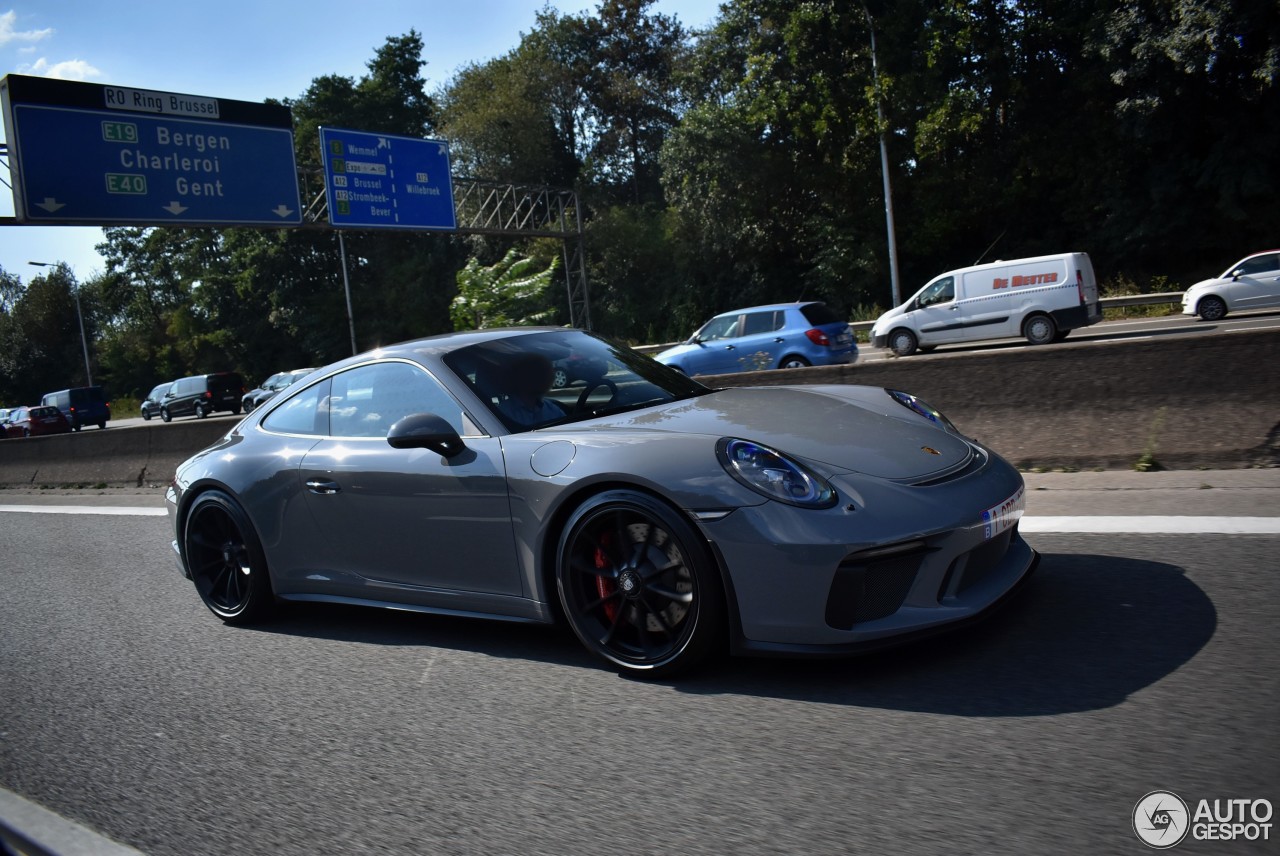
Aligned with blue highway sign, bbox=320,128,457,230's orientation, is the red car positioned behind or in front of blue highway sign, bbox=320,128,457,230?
behind

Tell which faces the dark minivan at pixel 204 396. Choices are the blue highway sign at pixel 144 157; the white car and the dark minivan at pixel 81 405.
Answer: the white car

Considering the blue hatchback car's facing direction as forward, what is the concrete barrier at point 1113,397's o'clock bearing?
The concrete barrier is roughly at 7 o'clock from the blue hatchback car.

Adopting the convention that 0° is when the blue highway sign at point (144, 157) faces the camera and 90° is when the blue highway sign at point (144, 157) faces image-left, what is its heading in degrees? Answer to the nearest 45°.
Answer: approximately 315°

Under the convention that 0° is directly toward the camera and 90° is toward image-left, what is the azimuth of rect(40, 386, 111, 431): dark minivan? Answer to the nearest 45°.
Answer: approximately 135°

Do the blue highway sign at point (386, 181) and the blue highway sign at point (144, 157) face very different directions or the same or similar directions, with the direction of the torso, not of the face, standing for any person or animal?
same or similar directions

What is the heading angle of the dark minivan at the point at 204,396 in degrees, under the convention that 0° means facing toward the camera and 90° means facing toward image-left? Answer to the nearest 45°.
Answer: approximately 135°

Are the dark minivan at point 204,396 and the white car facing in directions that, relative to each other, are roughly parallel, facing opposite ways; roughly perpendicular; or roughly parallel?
roughly parallel

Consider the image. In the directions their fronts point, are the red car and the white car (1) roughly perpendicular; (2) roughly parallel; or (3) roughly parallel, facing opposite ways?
roughly parallel

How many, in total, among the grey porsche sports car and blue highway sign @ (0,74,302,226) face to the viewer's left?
0

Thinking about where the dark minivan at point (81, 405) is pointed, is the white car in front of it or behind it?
behind

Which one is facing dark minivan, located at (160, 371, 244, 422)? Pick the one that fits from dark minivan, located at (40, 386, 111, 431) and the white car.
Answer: the white car

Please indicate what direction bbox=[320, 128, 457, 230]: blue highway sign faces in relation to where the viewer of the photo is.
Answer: facing the viewer and to the right of the viewer

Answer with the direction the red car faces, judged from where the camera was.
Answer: facing away from the viewer and to the left of the viewer

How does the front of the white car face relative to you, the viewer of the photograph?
facing to the left of the viewer

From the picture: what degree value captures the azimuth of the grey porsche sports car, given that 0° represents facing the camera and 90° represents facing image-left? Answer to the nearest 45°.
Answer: approximately 315°

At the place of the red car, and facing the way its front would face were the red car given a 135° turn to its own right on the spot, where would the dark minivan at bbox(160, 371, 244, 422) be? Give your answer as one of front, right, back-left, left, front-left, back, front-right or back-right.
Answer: front-right

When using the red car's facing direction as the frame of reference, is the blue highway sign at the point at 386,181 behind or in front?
behind
